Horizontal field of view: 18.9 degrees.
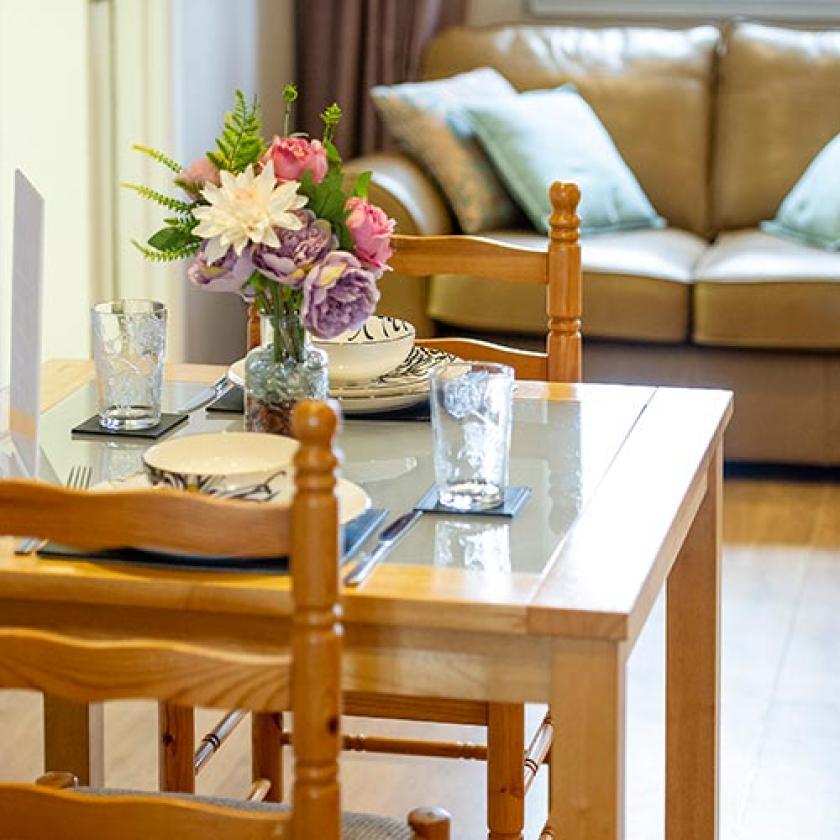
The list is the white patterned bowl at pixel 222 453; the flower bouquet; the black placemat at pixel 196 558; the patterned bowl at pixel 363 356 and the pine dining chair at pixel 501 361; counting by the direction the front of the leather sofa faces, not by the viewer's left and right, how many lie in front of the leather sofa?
5

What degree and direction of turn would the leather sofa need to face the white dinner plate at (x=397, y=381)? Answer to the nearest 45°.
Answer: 0° — it already faces it

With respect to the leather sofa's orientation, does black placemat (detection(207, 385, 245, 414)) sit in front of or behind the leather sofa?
in front

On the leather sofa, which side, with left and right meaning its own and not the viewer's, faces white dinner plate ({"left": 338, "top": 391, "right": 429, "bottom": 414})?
front

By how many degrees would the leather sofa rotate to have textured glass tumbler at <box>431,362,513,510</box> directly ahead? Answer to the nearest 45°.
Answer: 0° — it already faces it

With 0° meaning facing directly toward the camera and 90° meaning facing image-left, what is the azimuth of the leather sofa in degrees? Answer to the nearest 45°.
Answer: approximately 0°

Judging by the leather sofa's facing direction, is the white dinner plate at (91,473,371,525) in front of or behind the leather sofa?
in front

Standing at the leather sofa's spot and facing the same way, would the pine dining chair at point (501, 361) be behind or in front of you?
in front

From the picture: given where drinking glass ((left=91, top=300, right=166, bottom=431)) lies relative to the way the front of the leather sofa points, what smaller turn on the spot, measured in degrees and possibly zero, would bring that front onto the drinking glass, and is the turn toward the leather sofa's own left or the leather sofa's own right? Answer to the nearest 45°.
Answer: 0° — it already faces it
